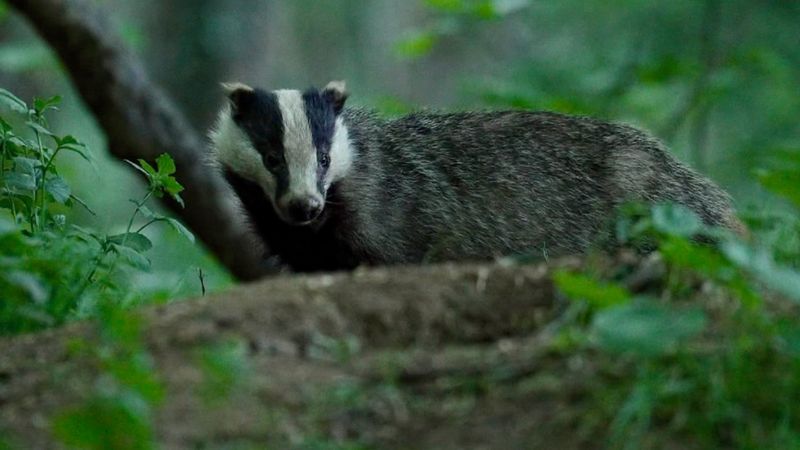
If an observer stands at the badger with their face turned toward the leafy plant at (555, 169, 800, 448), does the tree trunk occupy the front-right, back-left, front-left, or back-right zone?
back-right

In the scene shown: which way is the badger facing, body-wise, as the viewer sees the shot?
to the viewer's left

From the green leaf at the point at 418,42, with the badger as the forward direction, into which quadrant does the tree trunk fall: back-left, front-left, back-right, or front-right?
front-right

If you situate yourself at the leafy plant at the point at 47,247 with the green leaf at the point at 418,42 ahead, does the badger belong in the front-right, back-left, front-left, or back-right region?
front-right

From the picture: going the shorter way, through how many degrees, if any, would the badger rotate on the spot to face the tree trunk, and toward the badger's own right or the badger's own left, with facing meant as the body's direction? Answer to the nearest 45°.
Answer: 0° — it already faces it
